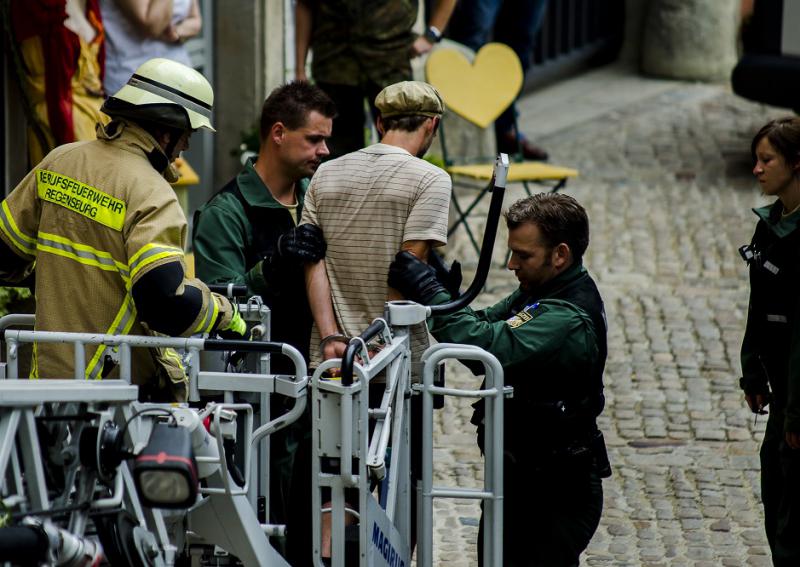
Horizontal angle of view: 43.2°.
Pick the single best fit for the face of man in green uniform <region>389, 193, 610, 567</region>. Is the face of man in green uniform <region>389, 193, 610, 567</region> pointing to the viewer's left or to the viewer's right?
to the viewer's left

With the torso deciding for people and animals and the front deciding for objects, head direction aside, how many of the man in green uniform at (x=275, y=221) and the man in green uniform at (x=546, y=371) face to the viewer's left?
1

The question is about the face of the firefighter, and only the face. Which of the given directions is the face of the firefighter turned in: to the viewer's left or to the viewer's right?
to the viewer's right

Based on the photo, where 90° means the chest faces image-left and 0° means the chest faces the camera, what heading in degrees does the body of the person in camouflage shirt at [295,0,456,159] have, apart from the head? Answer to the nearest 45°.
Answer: approximately 0°

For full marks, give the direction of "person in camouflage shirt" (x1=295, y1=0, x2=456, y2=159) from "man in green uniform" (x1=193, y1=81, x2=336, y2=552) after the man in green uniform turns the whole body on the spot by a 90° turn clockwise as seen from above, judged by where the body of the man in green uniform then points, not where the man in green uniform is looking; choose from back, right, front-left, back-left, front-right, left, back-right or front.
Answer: back-right

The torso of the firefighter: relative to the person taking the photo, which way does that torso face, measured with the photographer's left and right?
facing away from the viewer and to the right of the viewer

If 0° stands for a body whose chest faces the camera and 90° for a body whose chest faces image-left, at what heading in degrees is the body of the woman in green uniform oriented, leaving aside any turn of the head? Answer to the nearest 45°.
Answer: approximately 45°

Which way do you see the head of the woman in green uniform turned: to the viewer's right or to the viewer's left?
to the viewer's left
